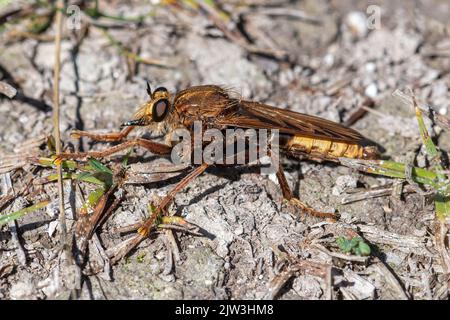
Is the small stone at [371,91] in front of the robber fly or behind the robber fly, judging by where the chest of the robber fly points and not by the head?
behind

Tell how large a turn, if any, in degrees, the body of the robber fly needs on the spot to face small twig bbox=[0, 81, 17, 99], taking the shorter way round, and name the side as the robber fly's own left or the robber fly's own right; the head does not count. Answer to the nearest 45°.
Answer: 0° — it already faces it

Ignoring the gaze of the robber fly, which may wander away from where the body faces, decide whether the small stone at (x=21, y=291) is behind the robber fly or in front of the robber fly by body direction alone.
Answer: in front

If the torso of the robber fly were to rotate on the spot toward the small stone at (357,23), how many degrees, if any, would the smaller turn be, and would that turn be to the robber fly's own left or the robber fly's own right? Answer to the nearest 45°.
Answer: approximately 135° to the robber fly's own right

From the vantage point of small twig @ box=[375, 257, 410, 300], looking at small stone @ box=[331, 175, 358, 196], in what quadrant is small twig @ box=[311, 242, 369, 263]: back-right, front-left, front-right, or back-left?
front-left

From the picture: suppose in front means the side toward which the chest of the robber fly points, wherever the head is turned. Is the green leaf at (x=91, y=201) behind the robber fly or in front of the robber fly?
in front

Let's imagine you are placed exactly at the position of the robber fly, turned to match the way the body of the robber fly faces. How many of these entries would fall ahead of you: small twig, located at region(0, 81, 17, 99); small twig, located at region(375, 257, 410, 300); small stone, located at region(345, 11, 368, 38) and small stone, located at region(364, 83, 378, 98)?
1

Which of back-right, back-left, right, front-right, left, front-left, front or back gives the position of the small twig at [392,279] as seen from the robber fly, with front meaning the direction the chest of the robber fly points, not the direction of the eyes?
back-left

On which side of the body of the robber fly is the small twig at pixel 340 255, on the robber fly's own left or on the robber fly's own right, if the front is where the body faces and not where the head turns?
on the robber fly's own left

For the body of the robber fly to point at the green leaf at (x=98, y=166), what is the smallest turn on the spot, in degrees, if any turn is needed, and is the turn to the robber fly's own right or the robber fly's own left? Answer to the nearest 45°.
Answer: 0° — it already faces it

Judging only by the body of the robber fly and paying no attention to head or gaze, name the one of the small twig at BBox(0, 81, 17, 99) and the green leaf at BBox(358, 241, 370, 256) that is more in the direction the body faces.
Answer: the small twig

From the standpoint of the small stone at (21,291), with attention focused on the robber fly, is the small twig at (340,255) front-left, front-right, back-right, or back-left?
front-right

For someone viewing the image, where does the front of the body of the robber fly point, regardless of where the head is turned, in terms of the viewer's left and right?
facing to the left of the viewer

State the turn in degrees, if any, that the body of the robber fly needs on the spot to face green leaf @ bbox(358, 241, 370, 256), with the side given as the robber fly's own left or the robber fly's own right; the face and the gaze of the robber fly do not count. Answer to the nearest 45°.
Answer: approximately 135° to the robber fly's own left

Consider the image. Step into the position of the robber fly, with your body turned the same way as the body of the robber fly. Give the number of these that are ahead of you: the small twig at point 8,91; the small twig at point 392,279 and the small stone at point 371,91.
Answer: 1

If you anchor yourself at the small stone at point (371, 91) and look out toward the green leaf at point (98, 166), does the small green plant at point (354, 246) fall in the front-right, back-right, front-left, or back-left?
front-left
